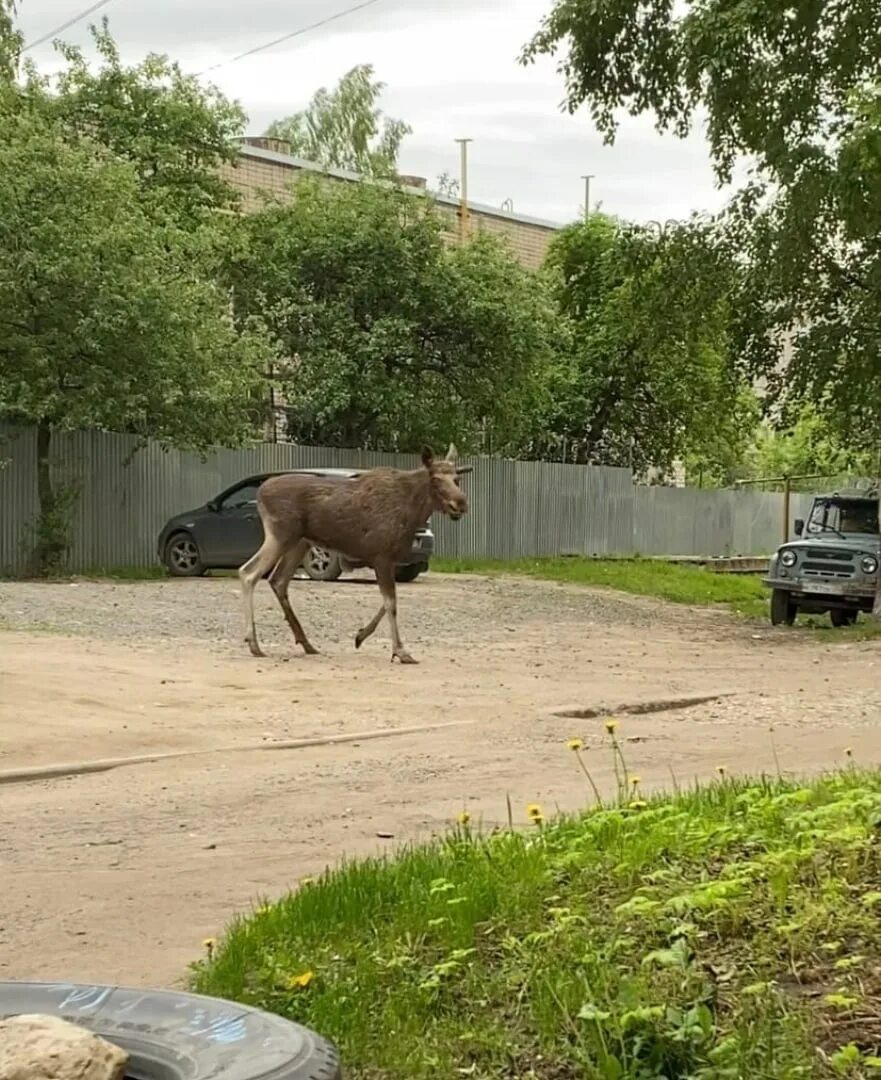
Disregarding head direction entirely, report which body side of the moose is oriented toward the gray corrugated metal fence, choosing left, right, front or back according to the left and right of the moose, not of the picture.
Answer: left

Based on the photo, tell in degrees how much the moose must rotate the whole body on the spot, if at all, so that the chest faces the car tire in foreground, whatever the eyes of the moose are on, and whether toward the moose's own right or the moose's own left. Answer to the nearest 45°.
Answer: approximately 90° to the moose's own right

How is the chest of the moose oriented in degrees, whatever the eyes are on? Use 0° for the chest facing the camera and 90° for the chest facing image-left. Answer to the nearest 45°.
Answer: approximately 270°

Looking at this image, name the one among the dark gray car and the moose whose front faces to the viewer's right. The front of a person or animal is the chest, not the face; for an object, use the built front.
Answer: the moose

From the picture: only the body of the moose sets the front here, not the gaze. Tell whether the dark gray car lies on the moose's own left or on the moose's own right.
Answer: on the moose's own left

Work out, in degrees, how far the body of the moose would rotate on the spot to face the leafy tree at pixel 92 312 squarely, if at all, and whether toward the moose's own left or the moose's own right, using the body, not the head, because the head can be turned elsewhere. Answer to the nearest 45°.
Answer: approximately 135° to the moose's own left

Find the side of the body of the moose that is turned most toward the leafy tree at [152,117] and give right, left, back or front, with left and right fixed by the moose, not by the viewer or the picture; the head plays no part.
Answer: left

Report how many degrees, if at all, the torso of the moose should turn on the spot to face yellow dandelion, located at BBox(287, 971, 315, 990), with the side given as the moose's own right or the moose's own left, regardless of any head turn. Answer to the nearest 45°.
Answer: approximately 90° to the moose's own right

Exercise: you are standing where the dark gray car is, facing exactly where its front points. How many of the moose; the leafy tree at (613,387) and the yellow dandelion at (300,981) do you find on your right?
1

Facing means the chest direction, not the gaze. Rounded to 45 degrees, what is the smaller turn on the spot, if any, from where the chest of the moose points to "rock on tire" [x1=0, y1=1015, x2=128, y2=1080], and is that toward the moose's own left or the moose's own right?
approximately 90° to the moose's own right

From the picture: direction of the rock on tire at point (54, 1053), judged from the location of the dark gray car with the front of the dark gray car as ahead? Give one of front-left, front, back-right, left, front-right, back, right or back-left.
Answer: back-left

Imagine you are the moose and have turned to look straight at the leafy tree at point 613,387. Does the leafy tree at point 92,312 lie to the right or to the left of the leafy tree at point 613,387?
left
